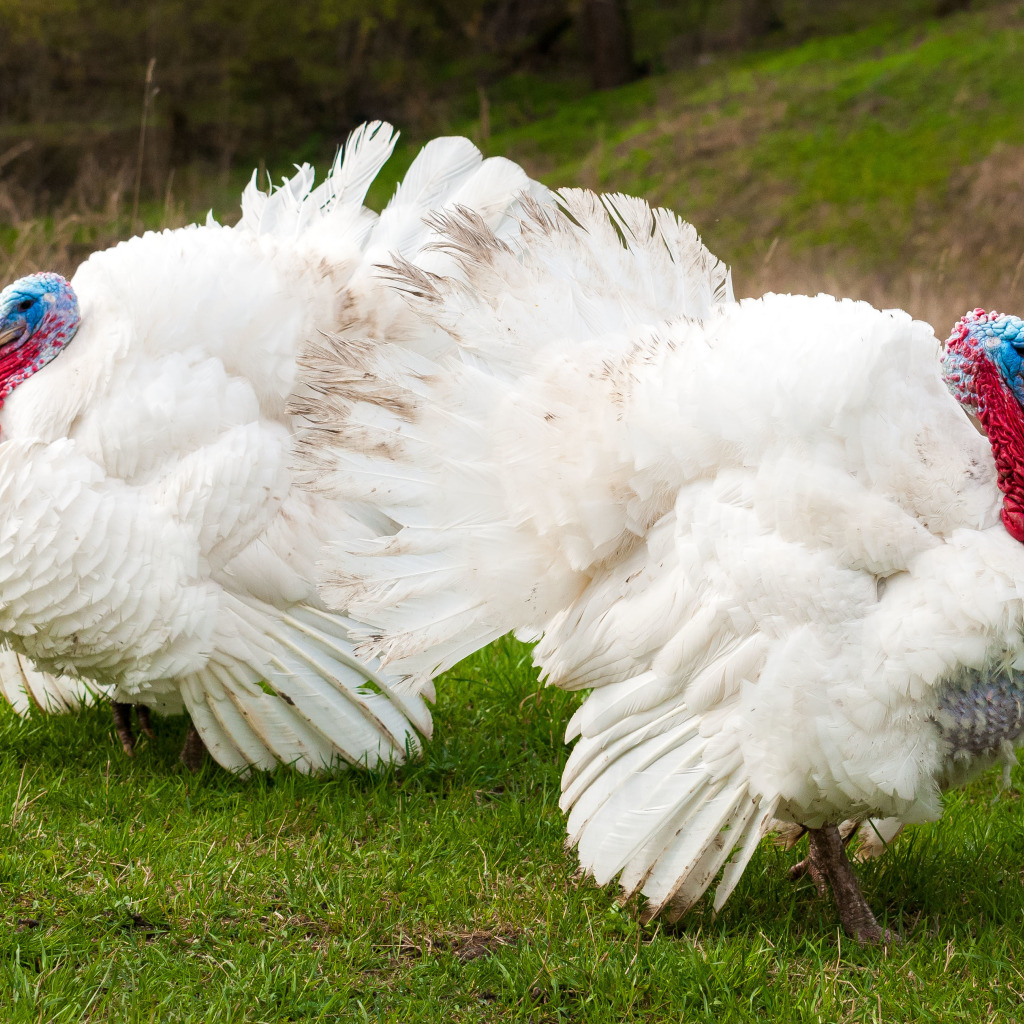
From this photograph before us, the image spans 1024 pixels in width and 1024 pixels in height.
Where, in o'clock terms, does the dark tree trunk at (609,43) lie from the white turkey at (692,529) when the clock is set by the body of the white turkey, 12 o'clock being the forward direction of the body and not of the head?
The dark tree trunk is roughly at 9 o'clock from the white turkey.

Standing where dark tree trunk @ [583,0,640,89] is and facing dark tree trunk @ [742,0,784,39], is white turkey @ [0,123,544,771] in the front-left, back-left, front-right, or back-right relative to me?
back-right

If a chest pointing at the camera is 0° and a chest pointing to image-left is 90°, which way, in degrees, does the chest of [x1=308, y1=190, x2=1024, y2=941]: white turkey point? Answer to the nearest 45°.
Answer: approximately 270°

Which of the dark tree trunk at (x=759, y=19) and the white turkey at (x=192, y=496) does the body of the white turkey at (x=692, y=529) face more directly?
the dark tree trunk

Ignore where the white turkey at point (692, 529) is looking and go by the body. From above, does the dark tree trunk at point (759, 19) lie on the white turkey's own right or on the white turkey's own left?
on the white turkey's own left

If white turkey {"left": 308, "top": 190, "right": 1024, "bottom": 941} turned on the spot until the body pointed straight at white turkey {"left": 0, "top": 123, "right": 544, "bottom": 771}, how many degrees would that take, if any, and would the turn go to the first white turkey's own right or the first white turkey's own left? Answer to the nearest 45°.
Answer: approximately 135° to the first white turkey's own left
